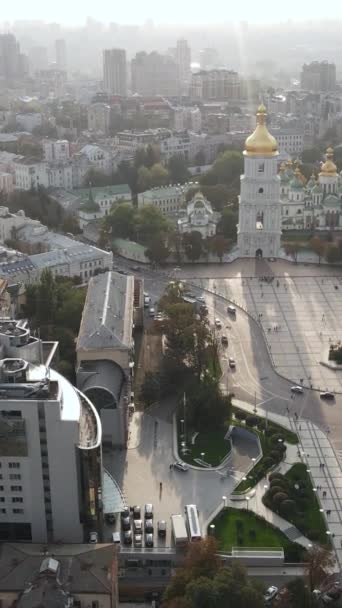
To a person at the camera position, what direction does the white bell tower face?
facing the viewer

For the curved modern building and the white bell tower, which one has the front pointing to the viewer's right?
the curved modern building

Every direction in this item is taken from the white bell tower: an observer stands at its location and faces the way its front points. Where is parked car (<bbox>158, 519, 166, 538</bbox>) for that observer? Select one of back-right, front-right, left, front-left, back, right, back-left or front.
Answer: front

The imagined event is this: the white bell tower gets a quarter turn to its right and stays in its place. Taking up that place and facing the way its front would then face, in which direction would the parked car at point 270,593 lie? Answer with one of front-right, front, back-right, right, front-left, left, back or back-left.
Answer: left

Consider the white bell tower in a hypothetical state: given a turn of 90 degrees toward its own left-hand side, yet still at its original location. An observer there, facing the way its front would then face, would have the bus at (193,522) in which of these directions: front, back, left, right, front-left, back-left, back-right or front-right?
right

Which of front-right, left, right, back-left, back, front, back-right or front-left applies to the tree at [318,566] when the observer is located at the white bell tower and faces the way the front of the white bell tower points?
front

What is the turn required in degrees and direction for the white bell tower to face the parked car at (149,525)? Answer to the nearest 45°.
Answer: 0° — it already faces it

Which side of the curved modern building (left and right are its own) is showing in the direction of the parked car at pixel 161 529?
front

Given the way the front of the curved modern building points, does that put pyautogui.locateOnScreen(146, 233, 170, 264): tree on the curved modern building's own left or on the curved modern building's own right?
on the curved modern building's own left

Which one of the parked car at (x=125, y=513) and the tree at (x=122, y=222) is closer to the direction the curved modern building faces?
the parked car

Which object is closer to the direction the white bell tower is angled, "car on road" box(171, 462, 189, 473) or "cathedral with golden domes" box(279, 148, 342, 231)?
the car on road

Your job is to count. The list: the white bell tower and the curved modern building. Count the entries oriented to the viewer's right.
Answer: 1

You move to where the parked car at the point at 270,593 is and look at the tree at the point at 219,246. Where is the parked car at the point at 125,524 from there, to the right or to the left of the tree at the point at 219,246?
left

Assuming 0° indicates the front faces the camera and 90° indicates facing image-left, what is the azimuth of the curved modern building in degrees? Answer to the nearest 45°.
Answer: approximately 270°

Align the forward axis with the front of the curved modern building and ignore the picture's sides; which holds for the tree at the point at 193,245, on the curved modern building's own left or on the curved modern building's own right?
on the curved modern building's own left

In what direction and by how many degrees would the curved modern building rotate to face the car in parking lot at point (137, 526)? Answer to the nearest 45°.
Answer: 0° — it already faces it

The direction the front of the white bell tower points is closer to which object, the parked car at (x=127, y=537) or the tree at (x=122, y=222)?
the parked car

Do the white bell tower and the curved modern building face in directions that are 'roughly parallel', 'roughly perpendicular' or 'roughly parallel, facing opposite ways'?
roughly perpendicular

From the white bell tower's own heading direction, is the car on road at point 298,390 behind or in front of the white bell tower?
in front
